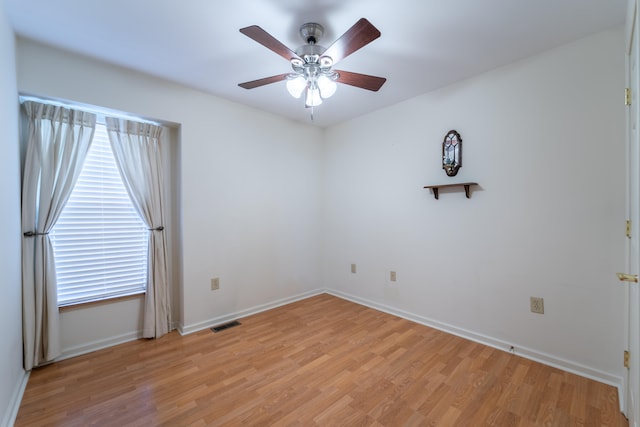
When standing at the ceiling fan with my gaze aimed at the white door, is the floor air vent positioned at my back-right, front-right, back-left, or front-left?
back-left

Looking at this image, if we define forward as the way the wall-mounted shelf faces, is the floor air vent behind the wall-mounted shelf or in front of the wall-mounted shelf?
in front

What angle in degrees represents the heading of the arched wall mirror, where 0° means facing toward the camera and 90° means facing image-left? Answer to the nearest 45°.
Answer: approximately 45°

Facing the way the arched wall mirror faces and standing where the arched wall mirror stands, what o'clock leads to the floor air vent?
The floor air vent is roughly at 1 o'clock from the arched wall mirror.

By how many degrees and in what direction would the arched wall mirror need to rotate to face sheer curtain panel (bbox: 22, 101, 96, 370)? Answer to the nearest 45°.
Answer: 0° — it already faces it

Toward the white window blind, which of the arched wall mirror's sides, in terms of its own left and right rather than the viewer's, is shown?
front

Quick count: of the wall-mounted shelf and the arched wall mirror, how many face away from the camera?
0

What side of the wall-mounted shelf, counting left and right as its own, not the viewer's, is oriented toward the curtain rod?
front

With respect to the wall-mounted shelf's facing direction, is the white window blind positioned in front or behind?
in front

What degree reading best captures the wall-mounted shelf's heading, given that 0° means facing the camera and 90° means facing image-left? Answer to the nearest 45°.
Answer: approximately 45°

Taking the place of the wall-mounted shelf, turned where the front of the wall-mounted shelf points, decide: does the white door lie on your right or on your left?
on your left

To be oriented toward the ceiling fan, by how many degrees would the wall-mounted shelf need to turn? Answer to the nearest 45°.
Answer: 0° — it already faces it
